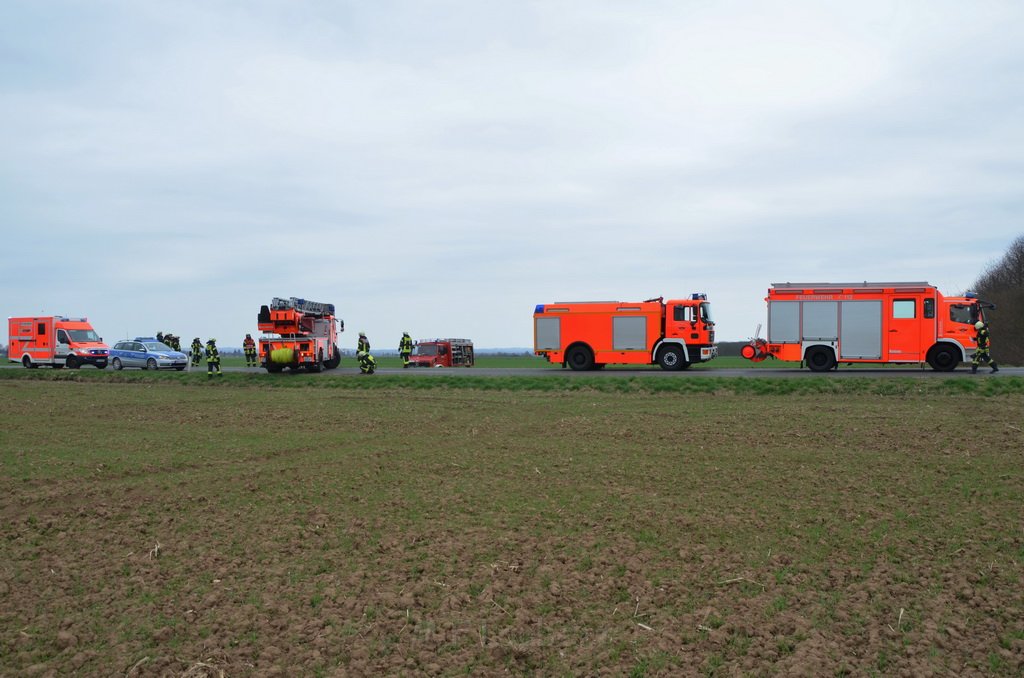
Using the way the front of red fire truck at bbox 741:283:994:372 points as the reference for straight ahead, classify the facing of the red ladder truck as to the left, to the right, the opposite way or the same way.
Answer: to the left

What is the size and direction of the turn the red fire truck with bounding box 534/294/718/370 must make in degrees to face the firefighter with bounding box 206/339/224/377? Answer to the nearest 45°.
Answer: approximately 180°

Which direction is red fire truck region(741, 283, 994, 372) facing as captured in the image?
to the viewer's right

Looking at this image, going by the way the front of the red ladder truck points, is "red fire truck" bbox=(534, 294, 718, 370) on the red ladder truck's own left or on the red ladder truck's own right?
on the red ladder truck's own right

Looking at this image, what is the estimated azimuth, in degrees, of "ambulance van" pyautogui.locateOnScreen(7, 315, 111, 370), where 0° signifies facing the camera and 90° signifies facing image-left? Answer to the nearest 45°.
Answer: approximately 315°

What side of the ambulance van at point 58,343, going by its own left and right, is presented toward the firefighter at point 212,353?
front

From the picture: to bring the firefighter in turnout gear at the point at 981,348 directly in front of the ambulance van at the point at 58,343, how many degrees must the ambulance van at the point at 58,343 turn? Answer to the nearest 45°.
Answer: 0° — it already faces them

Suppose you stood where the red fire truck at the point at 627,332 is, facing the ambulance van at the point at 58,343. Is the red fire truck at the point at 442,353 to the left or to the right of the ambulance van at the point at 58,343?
right

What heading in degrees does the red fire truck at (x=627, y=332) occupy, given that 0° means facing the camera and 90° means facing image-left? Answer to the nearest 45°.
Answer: approximately 270°

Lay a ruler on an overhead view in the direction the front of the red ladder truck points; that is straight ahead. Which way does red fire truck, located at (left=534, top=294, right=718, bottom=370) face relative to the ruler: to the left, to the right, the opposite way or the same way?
to the right

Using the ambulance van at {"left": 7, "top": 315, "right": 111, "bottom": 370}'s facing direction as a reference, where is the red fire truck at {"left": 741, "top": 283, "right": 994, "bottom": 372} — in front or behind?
in front
